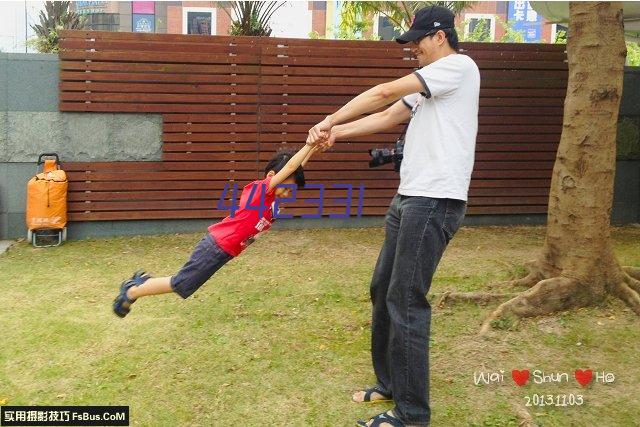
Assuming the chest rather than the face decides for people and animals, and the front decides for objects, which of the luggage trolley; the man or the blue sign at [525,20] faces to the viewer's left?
the man

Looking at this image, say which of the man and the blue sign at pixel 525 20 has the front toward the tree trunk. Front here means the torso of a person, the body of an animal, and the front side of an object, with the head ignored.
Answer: the blue sign

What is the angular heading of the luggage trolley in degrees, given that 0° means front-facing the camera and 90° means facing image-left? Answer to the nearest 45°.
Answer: approximately 0°

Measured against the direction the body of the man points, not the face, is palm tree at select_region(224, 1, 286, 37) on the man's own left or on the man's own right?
on the man's own right

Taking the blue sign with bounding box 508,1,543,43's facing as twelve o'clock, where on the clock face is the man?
The man is roughly at 12 o'clock from the blue sign.

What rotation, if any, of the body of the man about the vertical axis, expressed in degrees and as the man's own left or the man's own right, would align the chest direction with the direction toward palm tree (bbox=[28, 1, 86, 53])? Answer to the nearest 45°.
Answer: approximately 45° to the man's own right

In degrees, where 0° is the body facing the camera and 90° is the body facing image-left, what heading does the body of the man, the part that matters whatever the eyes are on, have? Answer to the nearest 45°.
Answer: approximately 90°
